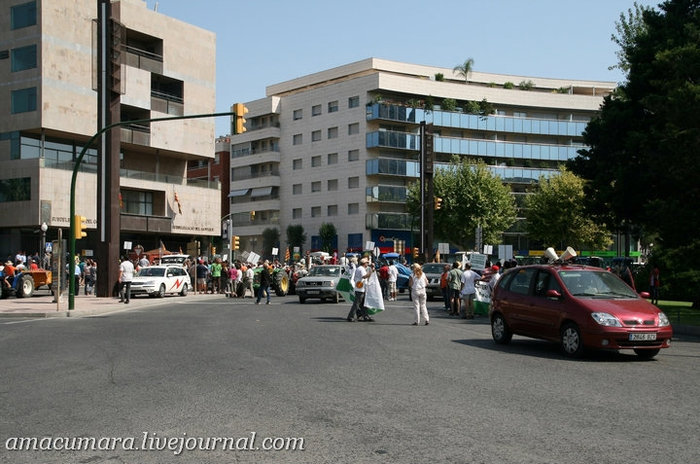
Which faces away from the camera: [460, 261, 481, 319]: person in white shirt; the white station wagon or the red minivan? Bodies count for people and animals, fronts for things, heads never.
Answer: the person in white shirt

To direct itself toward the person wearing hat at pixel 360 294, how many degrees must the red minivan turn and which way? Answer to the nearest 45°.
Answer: approximately 180°

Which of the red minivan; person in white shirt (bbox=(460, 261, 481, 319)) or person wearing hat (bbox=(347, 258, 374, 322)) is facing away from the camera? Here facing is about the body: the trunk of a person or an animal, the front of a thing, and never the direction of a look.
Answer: the person in white shirt

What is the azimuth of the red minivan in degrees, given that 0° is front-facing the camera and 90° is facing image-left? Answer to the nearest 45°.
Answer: approximately 315°

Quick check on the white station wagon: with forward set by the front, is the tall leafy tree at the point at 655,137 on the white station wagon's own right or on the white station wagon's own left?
on the white station wagon's own left

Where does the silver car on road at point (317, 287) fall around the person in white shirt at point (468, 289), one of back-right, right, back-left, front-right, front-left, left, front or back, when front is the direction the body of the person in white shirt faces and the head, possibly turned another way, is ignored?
front-left

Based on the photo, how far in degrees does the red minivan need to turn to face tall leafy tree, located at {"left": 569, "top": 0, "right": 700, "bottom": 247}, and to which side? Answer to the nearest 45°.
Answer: approximately 135° to its left

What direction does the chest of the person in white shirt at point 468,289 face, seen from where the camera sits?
away from the camera
